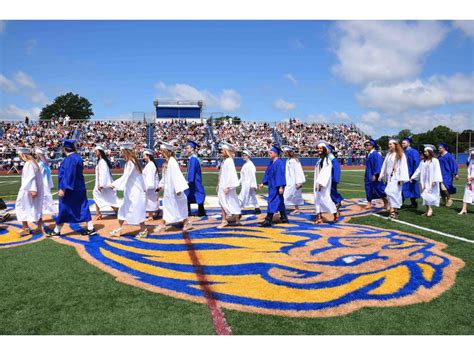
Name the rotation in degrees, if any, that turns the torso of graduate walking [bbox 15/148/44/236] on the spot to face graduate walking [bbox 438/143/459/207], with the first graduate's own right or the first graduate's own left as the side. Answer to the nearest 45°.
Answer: approximately 180°

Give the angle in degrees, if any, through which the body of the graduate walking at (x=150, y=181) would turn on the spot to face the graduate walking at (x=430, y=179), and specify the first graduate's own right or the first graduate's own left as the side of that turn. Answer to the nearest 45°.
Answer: approximately 180°

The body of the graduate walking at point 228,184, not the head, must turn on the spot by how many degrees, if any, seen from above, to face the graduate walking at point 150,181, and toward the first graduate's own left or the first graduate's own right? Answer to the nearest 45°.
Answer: approximately 45° to the first graduate's own right

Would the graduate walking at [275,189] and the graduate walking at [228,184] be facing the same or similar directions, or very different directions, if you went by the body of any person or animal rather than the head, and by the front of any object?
same or similar directions

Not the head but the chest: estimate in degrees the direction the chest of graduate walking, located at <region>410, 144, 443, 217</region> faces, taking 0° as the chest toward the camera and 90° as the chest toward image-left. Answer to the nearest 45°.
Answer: approximately 45°

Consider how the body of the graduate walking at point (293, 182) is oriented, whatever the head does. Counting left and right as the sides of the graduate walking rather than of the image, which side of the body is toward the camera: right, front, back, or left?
left

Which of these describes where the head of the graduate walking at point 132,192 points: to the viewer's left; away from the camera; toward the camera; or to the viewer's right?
to the viewer's left

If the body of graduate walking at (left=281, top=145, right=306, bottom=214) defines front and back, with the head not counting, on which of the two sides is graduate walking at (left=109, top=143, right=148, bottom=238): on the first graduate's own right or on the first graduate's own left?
on the first graduate's own left

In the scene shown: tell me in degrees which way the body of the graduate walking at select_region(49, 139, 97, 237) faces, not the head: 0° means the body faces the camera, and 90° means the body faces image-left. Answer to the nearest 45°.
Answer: approximately 90°

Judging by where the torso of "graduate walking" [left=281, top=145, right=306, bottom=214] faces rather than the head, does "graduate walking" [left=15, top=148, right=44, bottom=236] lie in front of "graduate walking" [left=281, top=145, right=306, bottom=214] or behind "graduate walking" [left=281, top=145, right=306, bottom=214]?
in front

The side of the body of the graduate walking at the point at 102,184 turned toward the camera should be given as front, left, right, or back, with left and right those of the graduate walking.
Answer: left

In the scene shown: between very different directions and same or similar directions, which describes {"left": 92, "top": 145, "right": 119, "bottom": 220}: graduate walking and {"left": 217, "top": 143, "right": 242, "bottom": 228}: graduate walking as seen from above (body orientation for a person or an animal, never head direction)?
same or similar directions

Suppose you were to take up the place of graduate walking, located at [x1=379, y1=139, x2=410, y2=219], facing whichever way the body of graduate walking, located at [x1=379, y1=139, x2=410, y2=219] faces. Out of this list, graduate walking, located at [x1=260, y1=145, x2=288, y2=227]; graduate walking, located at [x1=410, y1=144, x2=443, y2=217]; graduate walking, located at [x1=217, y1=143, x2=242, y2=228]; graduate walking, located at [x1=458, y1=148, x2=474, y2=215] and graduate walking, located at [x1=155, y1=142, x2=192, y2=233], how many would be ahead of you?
3

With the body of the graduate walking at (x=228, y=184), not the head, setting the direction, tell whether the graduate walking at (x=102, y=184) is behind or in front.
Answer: in front

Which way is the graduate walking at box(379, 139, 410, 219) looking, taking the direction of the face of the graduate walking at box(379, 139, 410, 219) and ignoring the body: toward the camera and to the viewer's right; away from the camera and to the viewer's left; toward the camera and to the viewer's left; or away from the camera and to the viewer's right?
toward the camera and to the viewer's left

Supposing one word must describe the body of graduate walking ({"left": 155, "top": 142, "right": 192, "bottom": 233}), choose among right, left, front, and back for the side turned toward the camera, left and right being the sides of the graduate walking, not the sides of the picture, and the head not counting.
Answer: left

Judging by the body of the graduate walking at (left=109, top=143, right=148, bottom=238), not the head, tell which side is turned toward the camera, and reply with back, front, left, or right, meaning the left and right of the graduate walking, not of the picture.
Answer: left

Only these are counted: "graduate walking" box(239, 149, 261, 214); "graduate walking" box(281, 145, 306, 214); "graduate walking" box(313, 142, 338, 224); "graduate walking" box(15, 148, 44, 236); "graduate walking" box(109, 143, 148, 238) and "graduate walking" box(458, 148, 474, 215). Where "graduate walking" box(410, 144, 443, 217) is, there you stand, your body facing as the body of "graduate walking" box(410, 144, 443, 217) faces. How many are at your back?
1

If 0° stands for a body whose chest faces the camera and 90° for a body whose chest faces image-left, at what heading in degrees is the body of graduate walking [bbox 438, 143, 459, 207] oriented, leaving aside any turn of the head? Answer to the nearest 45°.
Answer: approximately 45°

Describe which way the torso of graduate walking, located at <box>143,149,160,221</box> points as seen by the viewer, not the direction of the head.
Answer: to the viewer's left
